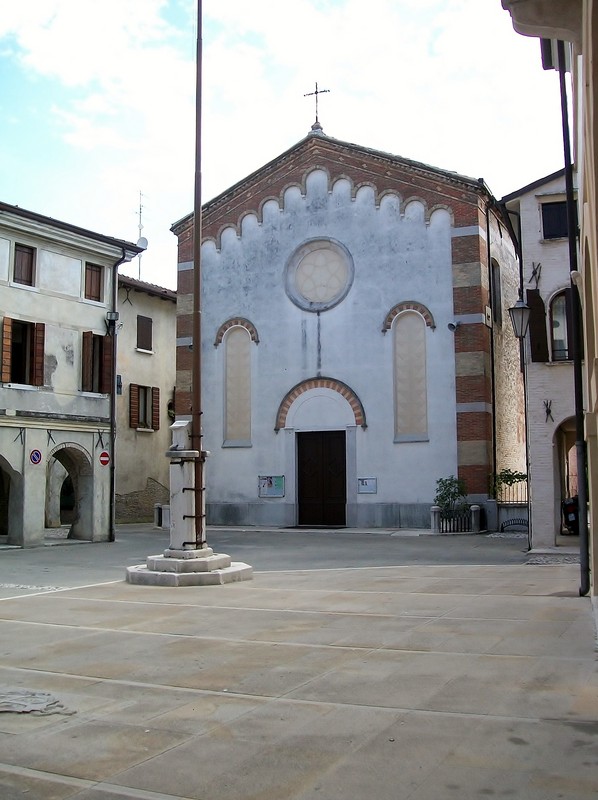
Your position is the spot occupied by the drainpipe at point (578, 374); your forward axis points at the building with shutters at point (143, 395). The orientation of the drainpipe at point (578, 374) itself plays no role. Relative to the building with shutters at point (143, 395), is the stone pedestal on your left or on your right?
left

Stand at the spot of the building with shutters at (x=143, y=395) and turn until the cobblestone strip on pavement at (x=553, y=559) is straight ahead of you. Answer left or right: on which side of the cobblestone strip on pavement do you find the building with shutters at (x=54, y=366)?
right

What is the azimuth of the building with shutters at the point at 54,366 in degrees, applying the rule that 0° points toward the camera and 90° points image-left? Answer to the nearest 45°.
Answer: approximately 315°

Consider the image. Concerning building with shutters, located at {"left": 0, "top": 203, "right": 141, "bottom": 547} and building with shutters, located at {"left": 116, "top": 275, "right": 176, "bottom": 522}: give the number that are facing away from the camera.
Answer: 0

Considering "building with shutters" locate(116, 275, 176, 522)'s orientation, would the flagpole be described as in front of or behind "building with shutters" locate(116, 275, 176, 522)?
in front

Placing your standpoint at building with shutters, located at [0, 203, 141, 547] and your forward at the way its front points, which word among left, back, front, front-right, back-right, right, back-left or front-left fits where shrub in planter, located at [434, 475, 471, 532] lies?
front-left

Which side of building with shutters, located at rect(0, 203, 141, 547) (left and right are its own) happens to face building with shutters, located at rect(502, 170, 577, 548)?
front

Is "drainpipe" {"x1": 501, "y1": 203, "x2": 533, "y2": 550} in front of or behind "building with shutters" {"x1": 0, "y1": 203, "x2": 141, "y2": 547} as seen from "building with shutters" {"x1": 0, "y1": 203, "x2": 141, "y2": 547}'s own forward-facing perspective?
in front

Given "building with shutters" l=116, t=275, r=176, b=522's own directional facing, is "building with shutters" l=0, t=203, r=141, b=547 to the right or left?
on its right

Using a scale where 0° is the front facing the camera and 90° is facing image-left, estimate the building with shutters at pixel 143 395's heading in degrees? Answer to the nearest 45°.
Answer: approximately 315°

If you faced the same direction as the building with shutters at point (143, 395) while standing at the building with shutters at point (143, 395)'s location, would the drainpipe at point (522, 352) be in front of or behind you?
in front

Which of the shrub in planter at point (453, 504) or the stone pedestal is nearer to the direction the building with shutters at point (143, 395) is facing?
the shrub in planter

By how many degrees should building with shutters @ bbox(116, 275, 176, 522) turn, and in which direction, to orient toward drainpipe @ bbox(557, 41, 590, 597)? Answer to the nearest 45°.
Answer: approximately 45° to its right

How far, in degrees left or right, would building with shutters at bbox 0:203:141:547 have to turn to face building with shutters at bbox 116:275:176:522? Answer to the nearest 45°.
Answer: approximately 135° to its left
